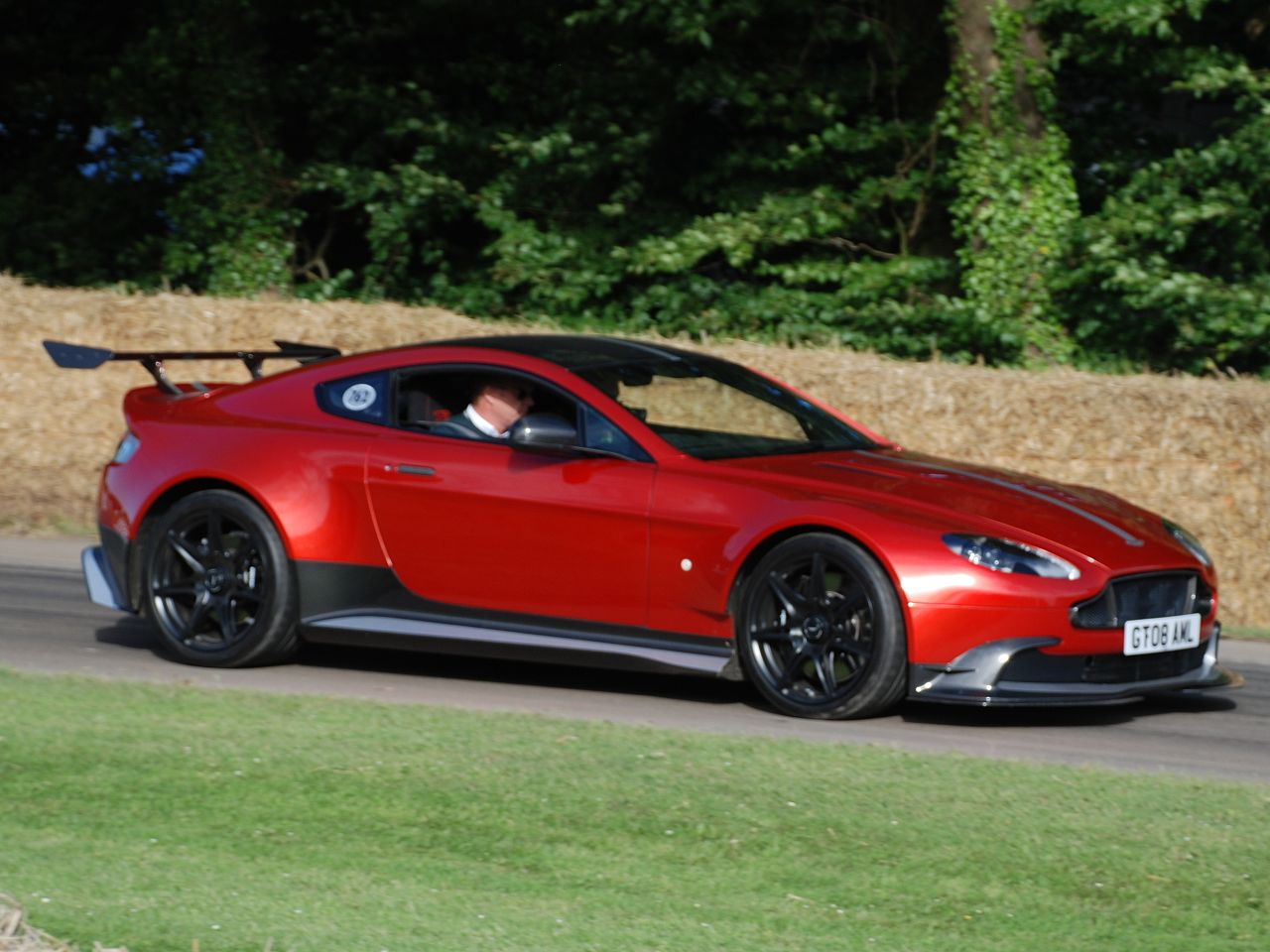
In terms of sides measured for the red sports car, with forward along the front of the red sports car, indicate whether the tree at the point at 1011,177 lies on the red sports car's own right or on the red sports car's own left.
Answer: on the red sports car's own left

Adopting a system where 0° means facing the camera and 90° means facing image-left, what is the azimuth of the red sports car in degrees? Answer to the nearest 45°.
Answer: approximately 315°

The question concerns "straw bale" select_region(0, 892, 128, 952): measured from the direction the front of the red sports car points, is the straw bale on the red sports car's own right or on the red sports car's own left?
on the red sports car's own right
